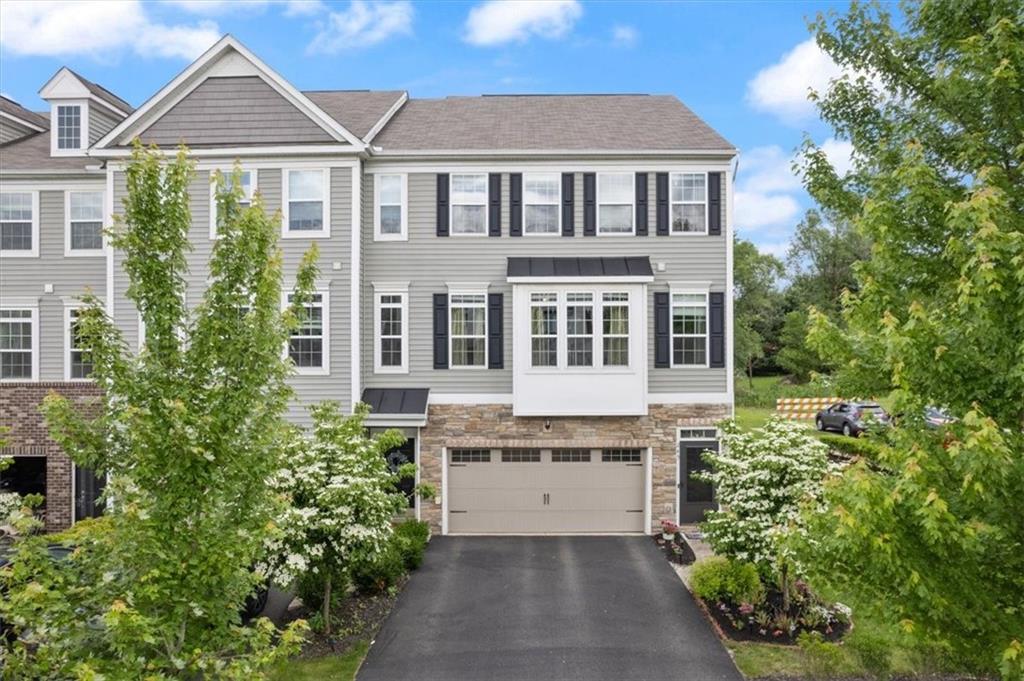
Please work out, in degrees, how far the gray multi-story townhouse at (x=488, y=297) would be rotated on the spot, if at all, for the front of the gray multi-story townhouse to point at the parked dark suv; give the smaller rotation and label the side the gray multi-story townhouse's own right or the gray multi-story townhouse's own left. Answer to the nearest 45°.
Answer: approximately 135° to the gray multi-story townhouse's own left

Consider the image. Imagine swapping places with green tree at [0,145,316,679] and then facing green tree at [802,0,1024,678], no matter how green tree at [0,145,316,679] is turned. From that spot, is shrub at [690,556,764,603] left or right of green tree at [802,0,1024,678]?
left

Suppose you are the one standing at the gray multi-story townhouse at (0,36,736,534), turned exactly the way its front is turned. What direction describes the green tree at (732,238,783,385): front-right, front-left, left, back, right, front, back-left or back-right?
back-left

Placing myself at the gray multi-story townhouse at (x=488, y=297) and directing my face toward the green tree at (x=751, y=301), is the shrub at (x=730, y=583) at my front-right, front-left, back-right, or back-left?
back-right

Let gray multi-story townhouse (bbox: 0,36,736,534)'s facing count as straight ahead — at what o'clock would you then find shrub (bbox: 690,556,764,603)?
The shrub is roughly at 11 o'clock from the gray multi-story townhouse.

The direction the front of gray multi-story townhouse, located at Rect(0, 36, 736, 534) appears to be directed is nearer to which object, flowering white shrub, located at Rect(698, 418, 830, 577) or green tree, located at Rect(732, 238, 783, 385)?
the flowering white shrub

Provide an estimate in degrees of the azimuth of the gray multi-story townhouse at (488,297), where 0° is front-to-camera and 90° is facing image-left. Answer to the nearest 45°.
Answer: approximately 0°

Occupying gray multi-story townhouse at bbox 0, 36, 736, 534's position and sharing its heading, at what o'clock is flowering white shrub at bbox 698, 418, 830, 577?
The flowering white shrub is roughly at 11 o'clock from the gray multi-story townhouse.

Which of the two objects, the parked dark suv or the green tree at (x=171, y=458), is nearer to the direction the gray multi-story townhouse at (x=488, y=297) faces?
the green tree
